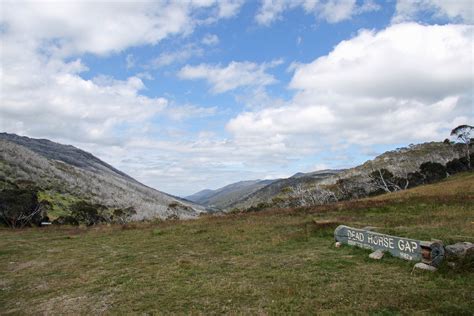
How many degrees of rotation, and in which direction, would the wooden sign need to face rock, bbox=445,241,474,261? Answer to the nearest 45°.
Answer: approximately 90° to its left

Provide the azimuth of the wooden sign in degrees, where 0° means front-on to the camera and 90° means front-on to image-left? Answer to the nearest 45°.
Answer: approximately 45°

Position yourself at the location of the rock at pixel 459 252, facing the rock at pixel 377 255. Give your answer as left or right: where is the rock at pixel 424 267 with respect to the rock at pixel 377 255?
left
